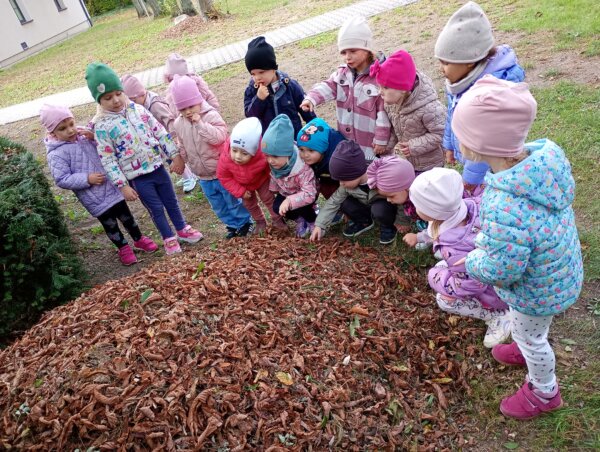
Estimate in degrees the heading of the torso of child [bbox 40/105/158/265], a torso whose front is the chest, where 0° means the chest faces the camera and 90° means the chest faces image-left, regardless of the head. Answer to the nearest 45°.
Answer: approximately 315°

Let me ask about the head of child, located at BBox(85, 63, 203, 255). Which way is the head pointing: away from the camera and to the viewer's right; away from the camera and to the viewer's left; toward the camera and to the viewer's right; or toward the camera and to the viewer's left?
toward the camera and to the viewer's right

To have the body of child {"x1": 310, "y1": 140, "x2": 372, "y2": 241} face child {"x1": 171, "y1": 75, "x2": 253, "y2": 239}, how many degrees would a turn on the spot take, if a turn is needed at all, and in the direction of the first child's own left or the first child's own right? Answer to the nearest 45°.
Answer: approximately 90° to the first child's own right

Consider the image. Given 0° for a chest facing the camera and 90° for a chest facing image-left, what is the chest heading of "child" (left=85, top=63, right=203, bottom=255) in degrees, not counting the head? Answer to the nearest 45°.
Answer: approximately 315°

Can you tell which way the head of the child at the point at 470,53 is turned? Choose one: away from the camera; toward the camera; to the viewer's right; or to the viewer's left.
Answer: to the viewer's left

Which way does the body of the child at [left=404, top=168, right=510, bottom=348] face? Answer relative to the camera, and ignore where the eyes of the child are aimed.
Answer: to the viewer's left

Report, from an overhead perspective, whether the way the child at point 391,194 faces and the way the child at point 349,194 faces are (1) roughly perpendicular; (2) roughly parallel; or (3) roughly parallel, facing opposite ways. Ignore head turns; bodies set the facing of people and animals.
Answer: roughly parallel

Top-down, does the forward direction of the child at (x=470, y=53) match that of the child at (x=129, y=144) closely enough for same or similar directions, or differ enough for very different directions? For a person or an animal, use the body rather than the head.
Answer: very different directions

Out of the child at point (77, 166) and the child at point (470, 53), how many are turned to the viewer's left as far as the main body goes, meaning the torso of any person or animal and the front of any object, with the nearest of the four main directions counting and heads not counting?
1

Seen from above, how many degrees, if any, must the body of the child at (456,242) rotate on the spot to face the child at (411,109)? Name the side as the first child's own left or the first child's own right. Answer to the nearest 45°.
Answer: approximately 90° to the first child's own right
